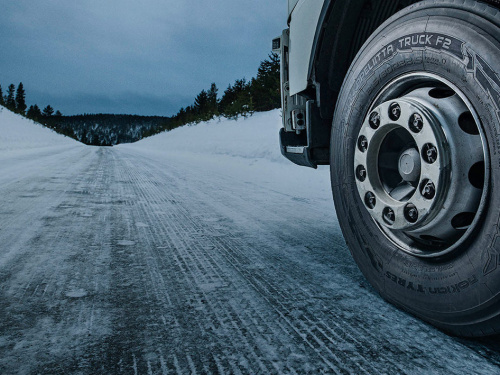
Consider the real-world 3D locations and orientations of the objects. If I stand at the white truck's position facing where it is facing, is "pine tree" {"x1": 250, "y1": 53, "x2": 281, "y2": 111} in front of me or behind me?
in front

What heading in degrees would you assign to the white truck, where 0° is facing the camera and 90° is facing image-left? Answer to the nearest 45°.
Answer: approximately 135°
